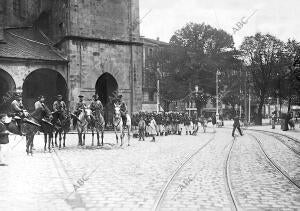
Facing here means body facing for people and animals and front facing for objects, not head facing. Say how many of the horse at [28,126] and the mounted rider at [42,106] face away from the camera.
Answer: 0
